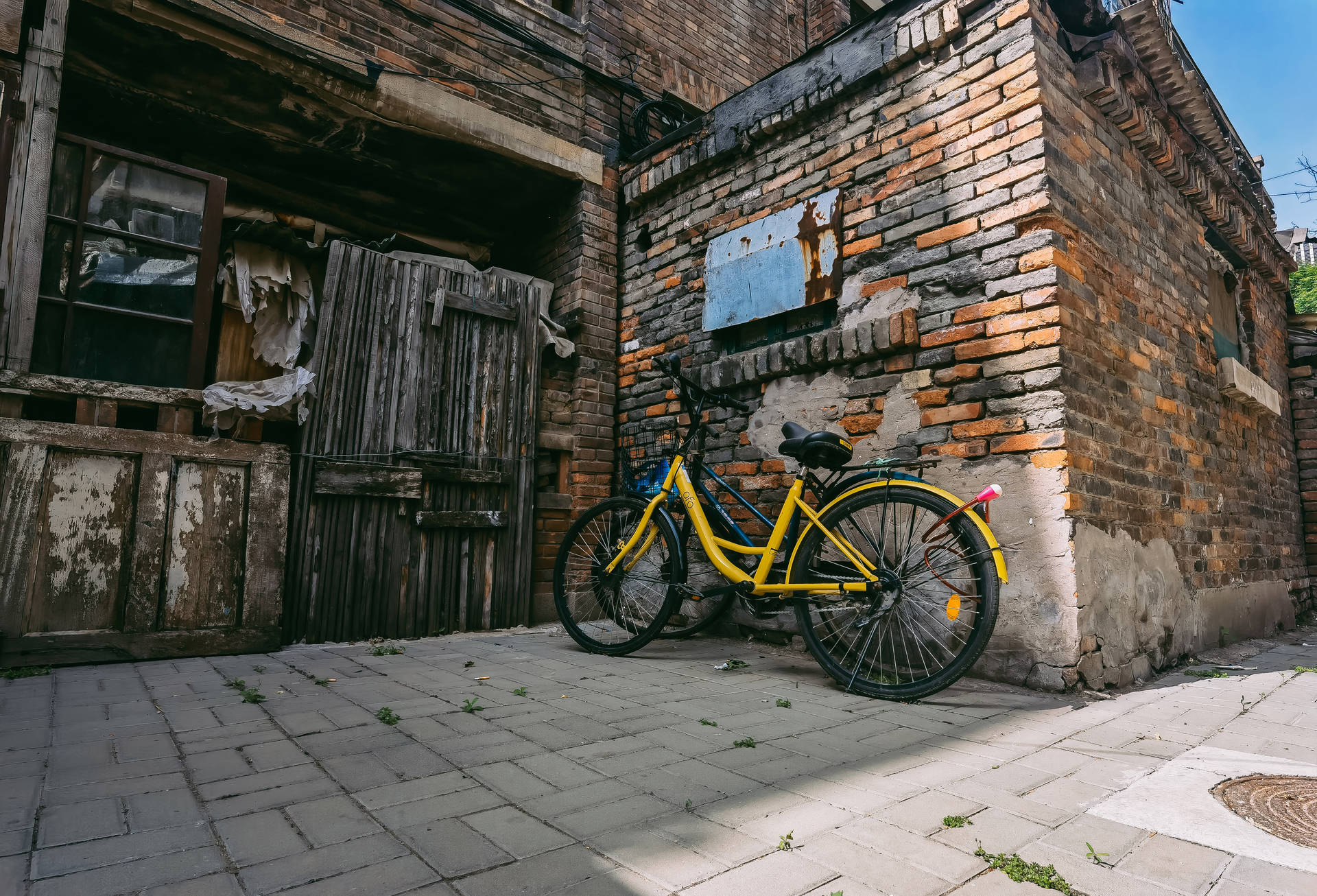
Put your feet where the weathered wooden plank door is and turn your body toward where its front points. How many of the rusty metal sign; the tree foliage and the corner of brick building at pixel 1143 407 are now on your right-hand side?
0

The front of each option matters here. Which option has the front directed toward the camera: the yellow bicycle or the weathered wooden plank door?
the weathered wooden plank door

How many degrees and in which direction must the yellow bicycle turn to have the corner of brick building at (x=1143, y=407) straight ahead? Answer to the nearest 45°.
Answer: approximately 90° to its right

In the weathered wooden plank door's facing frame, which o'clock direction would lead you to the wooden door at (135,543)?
The wooden door is roughly at 2 o'clock from the weathered wooden plank door.

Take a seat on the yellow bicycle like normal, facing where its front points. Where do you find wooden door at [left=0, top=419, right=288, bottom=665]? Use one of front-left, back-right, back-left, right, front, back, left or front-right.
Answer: front-left

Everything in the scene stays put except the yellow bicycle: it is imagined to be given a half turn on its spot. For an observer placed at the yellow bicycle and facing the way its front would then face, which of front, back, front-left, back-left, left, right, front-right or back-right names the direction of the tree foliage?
left

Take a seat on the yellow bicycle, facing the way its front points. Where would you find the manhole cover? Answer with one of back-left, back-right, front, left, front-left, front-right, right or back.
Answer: back

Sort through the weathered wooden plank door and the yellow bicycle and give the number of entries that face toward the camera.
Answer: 1

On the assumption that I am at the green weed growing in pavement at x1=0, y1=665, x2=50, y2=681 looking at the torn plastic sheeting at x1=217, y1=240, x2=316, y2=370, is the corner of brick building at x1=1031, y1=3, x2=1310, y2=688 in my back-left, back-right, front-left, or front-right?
front-right

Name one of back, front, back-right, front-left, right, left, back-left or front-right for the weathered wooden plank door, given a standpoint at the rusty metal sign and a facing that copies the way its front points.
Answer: front-right

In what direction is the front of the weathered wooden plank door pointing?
toward the camera

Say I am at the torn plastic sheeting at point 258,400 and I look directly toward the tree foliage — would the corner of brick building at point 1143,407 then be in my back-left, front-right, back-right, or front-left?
front-right

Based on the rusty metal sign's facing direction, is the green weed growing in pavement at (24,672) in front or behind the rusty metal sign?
in front

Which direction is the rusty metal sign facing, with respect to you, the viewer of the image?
facing the viewer and to the left of the viewer

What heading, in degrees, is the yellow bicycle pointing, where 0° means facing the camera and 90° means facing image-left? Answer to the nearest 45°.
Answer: approximately 135°
